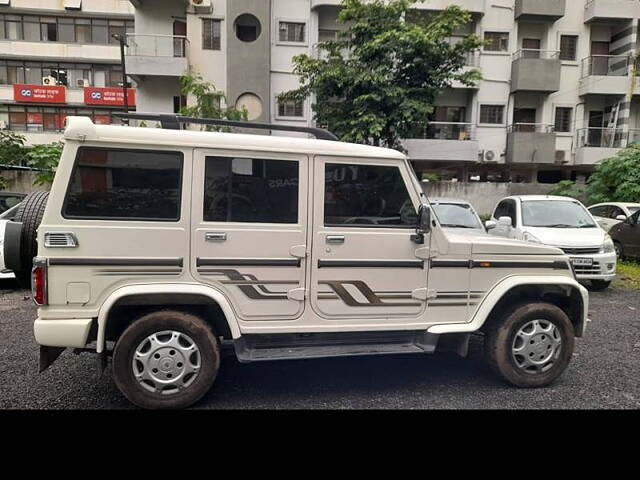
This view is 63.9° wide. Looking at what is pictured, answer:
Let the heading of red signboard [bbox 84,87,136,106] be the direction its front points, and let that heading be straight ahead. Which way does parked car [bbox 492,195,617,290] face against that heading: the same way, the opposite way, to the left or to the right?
the same way

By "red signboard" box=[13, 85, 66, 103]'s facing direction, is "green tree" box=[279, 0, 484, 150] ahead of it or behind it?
ahead

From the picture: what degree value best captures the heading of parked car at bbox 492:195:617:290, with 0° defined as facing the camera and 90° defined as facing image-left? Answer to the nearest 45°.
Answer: approximately 315°

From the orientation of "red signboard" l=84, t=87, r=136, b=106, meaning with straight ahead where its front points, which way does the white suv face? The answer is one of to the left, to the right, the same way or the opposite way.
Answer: to the left

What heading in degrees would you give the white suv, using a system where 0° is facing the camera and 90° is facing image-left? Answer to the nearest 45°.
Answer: approximately 270°

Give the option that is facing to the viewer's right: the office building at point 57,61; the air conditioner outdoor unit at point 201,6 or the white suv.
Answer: the white suv

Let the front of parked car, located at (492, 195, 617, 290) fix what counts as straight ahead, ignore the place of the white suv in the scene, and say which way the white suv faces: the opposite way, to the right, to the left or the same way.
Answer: to the left

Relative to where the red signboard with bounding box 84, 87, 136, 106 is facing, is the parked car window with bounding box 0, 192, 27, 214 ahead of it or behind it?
ahead

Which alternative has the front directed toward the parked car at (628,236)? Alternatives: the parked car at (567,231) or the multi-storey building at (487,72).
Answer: the multi-storey building

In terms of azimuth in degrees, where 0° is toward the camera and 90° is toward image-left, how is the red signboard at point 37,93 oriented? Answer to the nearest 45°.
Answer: approximately 0°

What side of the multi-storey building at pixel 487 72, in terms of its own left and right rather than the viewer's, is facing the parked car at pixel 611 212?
front

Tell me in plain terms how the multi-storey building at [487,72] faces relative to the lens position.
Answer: facing the viewer

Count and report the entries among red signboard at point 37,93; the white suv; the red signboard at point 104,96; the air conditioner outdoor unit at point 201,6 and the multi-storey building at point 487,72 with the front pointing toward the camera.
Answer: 4

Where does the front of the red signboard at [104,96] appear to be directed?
toward the camera
